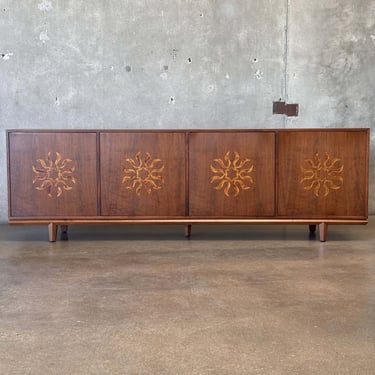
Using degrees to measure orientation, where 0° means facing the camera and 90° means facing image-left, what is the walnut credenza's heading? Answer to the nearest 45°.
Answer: approximately 0°
